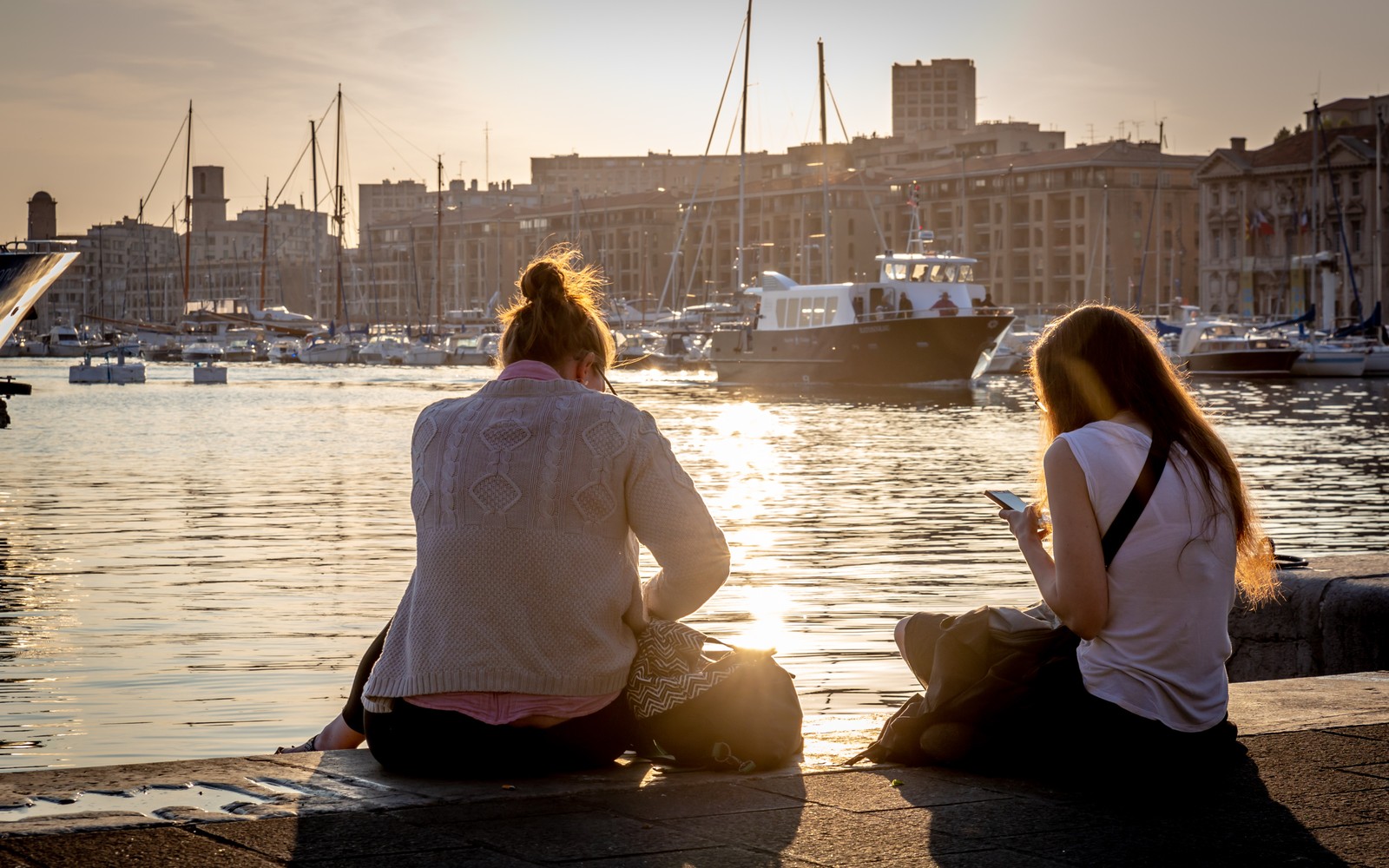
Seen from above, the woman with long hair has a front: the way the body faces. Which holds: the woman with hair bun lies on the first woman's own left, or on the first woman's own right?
on the first woman's own left

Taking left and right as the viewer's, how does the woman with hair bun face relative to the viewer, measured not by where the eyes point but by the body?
facing away from the viewer

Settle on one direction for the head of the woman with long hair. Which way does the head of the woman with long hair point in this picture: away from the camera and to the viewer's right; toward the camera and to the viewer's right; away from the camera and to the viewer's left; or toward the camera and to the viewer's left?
away from the camera and to the viewer's left

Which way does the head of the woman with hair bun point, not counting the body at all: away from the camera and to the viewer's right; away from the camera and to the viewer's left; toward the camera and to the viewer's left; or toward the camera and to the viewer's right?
away from the camera and to the viewer's right

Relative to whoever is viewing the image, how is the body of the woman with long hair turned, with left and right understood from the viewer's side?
facing away from the viewer and to the left of the viewer

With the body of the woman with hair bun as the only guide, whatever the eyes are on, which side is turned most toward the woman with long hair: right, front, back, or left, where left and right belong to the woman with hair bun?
right
